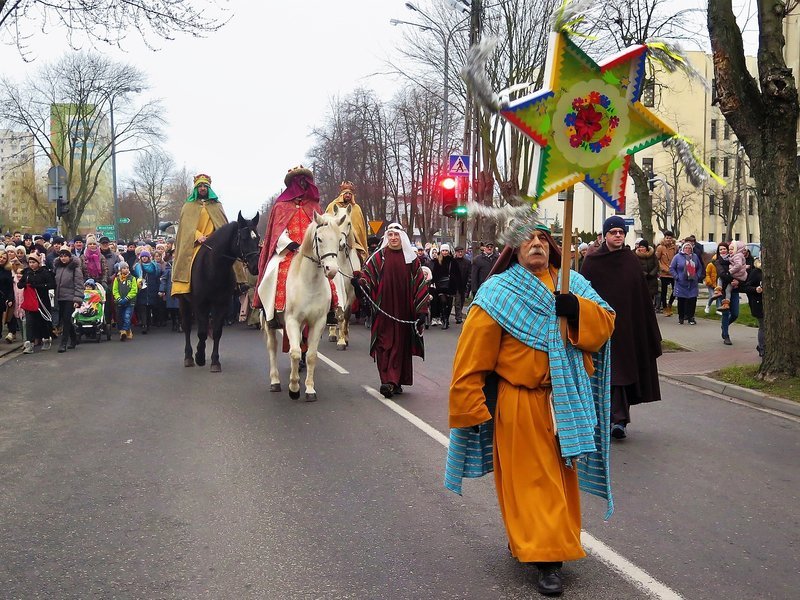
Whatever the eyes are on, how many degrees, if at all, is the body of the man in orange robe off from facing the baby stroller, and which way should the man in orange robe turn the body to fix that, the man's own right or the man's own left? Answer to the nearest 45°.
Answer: approximately 135° to the man's own right

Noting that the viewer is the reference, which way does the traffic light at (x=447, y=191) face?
facing the viewer

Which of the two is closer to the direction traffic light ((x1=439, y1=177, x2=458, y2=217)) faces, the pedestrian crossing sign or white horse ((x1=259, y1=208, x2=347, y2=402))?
the white horse

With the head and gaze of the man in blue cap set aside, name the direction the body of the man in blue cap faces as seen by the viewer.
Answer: toward the camera

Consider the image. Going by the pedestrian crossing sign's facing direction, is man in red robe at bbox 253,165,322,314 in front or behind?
in front

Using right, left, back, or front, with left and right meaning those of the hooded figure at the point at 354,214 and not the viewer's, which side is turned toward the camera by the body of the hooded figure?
front

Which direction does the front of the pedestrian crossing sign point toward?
toward the camera

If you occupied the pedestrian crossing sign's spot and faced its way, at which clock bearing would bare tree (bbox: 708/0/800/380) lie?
The bare tree is roughly at 11 o'clock from the pedestrian crossing sign.

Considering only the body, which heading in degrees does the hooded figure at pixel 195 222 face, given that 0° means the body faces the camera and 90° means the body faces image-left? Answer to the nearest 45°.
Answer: approximately 0°

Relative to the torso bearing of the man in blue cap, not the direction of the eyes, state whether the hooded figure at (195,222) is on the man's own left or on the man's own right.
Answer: on the man's own right
